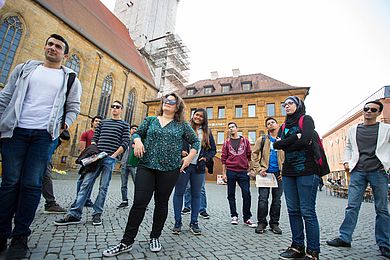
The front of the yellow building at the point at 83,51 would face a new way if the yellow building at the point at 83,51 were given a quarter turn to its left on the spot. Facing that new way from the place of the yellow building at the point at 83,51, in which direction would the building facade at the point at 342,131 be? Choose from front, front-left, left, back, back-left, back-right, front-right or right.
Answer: front-right

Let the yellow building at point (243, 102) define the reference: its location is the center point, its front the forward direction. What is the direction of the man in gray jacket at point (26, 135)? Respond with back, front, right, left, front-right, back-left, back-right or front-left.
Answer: front

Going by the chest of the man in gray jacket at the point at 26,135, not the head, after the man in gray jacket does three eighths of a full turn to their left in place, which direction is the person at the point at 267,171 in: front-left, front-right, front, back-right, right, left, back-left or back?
front-right

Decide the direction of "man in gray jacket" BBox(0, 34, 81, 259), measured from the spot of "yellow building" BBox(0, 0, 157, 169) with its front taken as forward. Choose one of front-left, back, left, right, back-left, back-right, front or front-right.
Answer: front-right

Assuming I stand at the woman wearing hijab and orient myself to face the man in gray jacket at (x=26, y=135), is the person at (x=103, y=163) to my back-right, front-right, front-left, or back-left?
front-right

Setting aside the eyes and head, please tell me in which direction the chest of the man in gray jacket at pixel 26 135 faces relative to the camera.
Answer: toward the camera

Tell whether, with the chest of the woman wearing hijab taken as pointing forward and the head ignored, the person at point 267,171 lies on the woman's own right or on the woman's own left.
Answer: on the woman's own right

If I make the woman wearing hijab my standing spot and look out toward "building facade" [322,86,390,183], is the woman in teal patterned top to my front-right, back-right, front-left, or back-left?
back-left

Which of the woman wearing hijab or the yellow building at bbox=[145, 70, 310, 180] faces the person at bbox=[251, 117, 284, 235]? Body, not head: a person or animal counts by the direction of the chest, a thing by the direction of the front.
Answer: the yellow building

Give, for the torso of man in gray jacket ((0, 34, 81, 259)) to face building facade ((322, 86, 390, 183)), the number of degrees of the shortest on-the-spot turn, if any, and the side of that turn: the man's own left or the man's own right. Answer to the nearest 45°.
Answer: approximately 90° to the man's own left

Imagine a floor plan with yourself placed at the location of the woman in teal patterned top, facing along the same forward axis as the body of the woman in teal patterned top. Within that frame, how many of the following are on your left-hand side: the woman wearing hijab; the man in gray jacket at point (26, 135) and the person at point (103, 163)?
1

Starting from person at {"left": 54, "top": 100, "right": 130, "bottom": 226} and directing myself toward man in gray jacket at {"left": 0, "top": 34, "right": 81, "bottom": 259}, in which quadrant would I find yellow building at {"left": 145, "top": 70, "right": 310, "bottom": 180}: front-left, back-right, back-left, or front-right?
back-left

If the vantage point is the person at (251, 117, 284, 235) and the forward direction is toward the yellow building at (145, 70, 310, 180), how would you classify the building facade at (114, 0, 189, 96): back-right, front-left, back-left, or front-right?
front-left

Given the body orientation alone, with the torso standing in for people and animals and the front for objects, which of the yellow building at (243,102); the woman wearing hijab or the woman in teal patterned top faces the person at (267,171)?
the yellow building

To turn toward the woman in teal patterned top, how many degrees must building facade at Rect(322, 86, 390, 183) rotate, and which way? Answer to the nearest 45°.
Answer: approximately 45° to its left

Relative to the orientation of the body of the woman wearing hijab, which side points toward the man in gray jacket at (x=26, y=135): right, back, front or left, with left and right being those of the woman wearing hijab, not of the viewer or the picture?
front

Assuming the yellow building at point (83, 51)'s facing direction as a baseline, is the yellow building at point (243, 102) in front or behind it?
in front

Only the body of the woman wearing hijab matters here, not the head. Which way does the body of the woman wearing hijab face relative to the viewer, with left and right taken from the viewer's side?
facing the viewer and to the left of the viewer

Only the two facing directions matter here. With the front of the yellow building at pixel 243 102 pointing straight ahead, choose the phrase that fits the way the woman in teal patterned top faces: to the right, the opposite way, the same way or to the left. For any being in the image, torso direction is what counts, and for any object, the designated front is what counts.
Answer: the same way
